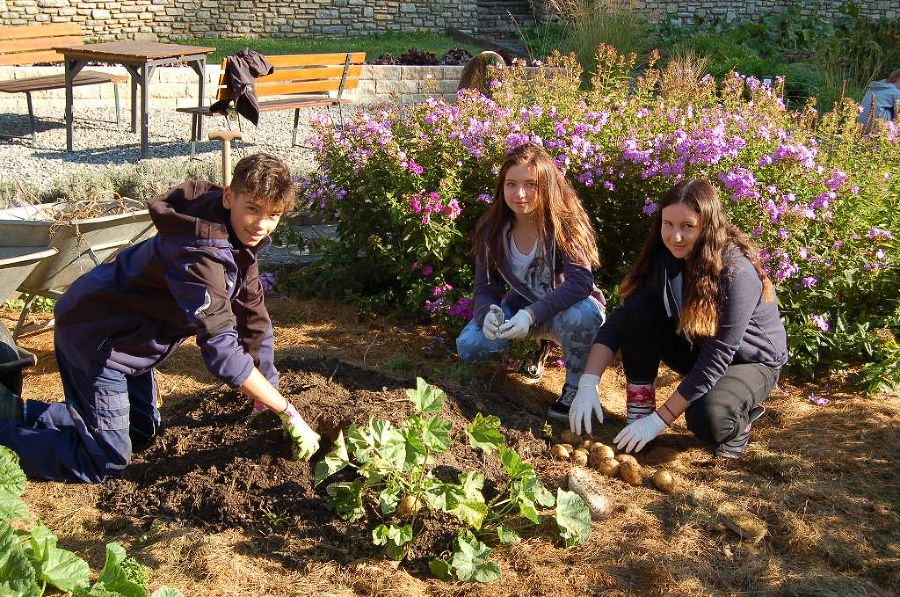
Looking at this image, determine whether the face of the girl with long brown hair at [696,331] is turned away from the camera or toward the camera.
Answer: toward the camera

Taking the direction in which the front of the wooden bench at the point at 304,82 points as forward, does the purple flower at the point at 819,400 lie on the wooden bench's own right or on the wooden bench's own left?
on the wooden bench's own left

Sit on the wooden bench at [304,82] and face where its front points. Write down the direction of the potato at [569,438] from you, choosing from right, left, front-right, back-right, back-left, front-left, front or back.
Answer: front-left

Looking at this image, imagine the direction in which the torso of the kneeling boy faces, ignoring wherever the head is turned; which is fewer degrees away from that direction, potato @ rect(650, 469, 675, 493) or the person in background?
the potato

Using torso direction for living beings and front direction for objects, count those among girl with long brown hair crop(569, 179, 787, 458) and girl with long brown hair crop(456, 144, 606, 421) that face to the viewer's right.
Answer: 0

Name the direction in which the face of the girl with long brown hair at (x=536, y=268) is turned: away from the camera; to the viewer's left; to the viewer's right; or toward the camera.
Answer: toward the camera

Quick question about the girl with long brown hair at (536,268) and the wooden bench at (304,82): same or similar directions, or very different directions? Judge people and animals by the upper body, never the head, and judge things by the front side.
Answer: same or similar directions

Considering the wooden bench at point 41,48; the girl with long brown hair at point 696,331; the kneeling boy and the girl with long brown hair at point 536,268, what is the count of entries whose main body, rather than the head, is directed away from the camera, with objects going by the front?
0

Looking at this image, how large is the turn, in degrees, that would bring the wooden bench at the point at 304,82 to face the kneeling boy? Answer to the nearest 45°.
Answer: approximately 45° to its left

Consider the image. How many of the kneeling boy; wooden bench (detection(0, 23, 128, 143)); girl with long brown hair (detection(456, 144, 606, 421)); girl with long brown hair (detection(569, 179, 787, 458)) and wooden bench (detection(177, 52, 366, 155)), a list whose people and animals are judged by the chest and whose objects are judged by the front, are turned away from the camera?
0

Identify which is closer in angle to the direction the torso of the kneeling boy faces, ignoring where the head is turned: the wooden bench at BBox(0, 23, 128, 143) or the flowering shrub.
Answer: the flowering shrub

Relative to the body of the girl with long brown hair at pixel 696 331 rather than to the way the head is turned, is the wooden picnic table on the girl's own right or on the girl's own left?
on the girl's own right
